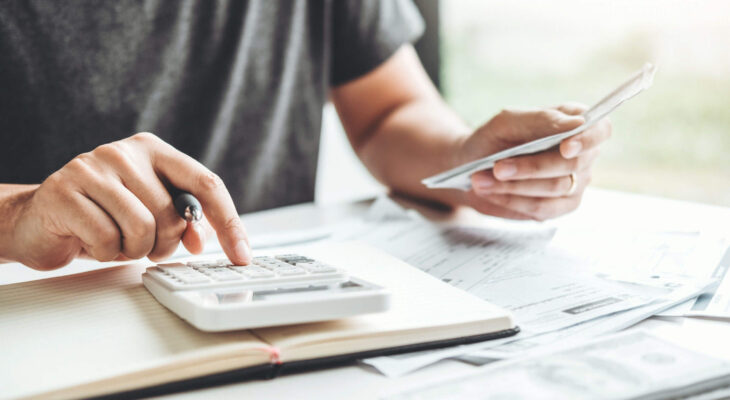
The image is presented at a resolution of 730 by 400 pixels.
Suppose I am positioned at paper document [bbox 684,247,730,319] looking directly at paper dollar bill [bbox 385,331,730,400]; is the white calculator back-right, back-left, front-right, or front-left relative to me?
front-right

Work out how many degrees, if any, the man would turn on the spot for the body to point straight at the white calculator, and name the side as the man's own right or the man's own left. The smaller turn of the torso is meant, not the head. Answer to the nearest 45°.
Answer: approximately 45° to the man's own right

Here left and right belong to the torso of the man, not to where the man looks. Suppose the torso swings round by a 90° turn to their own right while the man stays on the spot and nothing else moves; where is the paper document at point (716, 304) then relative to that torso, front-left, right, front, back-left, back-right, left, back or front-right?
left

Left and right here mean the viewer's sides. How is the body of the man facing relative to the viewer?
facing the viewer and to the right of the viewer

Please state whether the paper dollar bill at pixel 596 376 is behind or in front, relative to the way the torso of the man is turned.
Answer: in front
